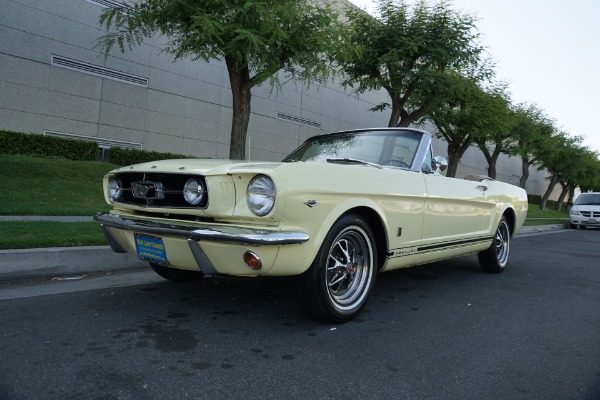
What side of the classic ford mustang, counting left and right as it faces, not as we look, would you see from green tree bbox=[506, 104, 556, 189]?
back

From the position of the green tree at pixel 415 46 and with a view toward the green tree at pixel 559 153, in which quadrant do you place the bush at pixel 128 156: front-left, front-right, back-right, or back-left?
back-left

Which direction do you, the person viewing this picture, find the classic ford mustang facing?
facing the viewer and to the left of the viewer

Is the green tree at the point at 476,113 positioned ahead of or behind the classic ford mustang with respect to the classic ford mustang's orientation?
behind

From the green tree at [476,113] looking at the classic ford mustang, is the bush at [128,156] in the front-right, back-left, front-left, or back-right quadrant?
front-right

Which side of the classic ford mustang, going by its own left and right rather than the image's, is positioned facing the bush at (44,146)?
right

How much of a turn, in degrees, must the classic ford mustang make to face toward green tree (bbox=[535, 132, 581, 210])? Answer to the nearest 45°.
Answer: approximately 180°

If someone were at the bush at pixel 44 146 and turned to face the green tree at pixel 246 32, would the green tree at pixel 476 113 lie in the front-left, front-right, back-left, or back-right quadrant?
front-left

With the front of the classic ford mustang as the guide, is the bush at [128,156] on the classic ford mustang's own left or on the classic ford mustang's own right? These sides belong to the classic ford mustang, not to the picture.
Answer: on the classic ford mustang's own right
